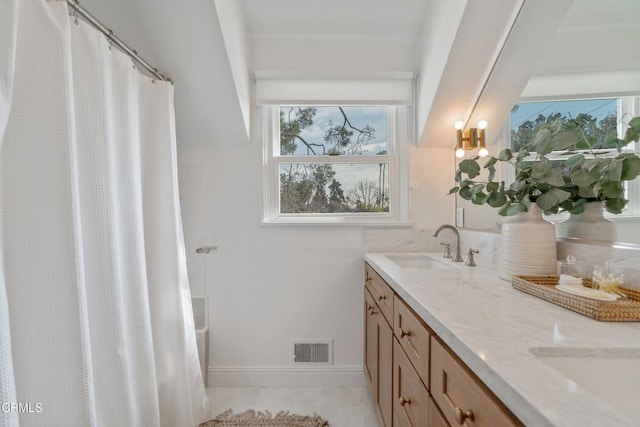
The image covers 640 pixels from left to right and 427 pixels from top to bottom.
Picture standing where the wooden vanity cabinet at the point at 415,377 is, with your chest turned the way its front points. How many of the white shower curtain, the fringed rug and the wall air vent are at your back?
0

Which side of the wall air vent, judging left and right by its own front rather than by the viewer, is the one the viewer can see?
front

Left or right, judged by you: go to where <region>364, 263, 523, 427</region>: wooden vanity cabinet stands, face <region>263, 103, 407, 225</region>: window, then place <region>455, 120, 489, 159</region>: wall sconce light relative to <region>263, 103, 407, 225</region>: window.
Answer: right

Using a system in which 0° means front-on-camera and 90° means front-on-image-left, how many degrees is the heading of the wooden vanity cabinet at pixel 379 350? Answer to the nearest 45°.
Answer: approximately 90°

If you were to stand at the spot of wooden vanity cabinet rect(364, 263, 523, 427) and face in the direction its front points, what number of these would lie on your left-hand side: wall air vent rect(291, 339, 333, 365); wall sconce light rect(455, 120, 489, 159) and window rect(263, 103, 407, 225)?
0

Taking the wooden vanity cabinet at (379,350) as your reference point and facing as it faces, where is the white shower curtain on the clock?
The white shower curtain is roughly at 11 o'clock from the wooden vanity cabinet.

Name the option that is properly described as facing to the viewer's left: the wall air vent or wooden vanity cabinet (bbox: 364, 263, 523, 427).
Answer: the wooden vanity cabinet

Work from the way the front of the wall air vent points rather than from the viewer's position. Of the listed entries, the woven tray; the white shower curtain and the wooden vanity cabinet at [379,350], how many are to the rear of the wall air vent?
0

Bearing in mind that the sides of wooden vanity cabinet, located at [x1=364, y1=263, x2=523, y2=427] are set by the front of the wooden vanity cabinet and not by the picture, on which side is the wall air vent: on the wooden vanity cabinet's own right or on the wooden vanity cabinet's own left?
on the wooden vanity cabinet's own right

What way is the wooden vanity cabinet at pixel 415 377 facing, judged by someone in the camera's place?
facing to the left of the viewer

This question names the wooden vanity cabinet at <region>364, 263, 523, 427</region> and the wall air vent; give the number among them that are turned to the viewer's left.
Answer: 1

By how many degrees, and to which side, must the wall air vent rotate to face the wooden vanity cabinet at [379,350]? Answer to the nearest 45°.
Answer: approximately 45° to its left

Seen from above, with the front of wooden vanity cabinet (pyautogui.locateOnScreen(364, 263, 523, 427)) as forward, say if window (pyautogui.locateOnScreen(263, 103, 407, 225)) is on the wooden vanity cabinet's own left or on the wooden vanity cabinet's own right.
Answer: on the wooden vanity cabinet's own right

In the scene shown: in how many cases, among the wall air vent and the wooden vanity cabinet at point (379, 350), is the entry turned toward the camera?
1
